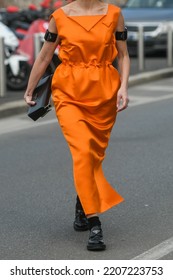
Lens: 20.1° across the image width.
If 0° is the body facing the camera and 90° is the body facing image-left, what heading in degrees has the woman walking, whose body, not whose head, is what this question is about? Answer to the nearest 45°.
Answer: approximately 0°

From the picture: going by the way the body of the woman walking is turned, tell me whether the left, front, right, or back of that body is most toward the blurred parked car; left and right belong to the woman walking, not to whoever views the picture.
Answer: back
